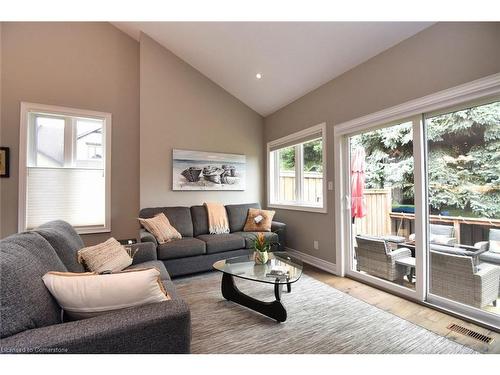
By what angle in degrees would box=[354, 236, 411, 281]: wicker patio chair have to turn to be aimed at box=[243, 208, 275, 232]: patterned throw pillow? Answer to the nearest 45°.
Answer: approximately 135° to its left

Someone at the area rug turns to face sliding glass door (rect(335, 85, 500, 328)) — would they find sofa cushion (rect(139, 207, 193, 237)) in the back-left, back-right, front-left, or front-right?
back-left

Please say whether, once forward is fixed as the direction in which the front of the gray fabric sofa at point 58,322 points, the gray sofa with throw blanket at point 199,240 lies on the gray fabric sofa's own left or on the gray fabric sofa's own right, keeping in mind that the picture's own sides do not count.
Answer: on the gray fabric sofa's own left

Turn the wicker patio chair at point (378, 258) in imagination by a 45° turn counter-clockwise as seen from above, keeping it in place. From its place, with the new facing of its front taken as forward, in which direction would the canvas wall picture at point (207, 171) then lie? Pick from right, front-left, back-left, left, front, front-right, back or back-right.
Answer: left

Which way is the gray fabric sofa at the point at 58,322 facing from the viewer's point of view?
to the viewer's right

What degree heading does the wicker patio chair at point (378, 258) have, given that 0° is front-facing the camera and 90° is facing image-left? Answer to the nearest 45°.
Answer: approximately 225°
